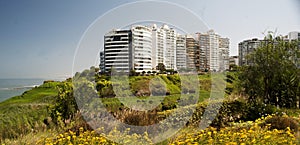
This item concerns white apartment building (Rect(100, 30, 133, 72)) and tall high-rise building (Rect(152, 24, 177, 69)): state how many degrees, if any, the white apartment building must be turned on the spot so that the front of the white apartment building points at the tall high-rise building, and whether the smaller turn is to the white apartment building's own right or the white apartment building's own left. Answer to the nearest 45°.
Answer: approximately 135° to the white apartment building's own left

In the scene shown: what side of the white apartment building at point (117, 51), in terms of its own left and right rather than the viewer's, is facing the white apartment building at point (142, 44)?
left

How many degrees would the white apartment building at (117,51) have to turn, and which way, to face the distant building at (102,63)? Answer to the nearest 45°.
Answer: approximately 135° to its right

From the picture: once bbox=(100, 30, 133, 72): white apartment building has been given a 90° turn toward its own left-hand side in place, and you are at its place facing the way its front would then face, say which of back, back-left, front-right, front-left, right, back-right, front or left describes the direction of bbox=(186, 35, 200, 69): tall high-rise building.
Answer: front-left

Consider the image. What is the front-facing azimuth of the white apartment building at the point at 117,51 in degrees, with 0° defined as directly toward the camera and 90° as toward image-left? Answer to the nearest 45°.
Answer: approximately 0°

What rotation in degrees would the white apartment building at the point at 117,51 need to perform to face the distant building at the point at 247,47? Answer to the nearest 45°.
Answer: approximately 135° to its left

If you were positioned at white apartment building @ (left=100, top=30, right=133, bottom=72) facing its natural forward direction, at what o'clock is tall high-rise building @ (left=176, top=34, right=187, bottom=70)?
The tall high-rise building is roughly at 8 o'clock from the white apartment building.
